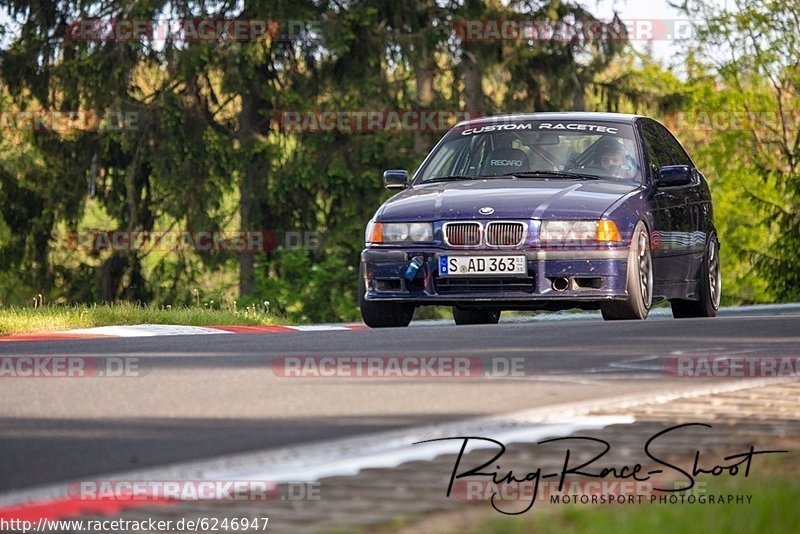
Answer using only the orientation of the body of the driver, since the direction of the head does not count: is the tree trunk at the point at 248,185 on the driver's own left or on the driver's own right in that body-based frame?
on the driver's own right

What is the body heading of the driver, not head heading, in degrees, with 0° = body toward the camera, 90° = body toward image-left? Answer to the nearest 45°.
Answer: approximately 45°
